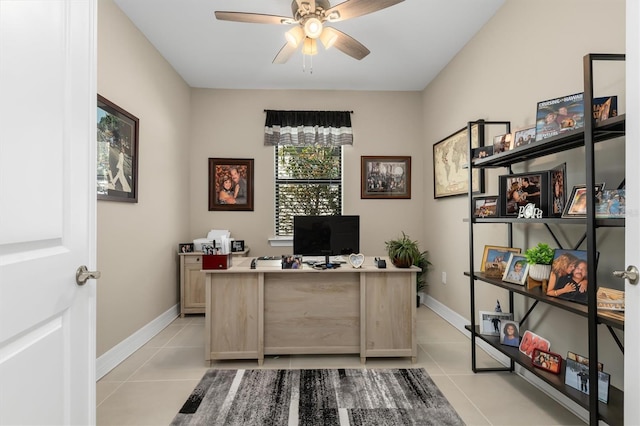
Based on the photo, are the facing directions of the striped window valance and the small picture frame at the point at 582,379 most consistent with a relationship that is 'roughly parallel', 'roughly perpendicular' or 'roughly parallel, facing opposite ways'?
roughly perpendicular

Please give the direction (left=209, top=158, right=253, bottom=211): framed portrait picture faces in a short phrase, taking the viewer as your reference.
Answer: facing the viewer

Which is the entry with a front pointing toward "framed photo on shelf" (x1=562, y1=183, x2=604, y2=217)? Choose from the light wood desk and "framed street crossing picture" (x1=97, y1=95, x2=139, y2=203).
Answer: the framed street crossing picture

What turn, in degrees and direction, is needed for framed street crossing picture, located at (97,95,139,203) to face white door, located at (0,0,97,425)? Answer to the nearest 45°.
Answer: approximately 45° to its right
